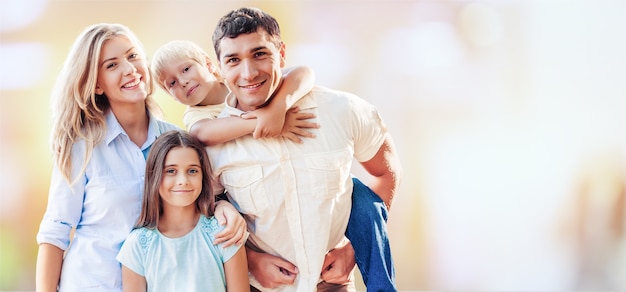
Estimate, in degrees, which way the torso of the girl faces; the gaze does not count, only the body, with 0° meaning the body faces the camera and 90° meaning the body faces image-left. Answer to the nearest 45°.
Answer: approximately 0°

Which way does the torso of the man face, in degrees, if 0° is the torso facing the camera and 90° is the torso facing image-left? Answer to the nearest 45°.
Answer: approximately 0°
